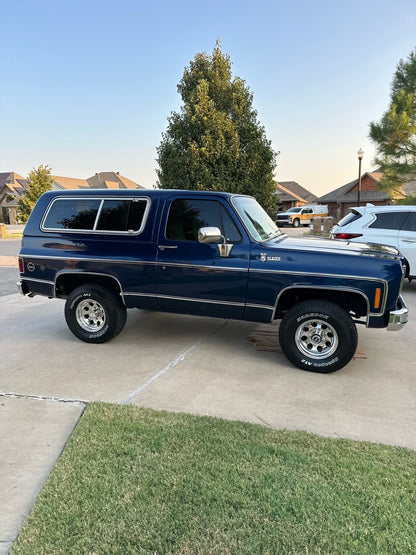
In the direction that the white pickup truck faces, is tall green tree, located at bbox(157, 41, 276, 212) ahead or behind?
ahead

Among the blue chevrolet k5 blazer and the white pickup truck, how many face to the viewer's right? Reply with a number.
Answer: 1

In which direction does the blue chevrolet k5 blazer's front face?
to the viewer's right

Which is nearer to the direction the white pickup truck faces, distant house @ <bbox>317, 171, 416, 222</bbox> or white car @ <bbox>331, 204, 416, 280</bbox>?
the white car

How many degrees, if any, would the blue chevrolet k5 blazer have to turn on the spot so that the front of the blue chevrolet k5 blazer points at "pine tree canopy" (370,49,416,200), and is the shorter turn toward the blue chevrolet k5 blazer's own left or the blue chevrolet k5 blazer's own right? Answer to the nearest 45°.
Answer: approximately 45° to the blue chevrolet k5 blazer's own left

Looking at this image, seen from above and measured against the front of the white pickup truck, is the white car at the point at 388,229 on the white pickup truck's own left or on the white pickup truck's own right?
on the white pickup truck's own left

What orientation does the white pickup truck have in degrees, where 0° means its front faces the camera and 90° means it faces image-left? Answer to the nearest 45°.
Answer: approximately 45°

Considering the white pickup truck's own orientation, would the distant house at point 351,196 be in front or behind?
behind

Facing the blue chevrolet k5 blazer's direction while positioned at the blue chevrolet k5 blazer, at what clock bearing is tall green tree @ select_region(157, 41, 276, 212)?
The tall green tree is roughly at 9 o'clock from the blue chevrolet k5 blazer.

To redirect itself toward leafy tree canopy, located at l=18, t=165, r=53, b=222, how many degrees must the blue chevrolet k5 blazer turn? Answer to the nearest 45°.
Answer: approximately 135° to its left

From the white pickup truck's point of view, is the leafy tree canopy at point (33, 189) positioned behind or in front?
in front

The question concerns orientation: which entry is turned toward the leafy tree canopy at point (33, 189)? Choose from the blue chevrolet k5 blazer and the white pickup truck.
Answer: the white pickup truck

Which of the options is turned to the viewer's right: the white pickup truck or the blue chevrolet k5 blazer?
the blue chevrolet k5 blazer
